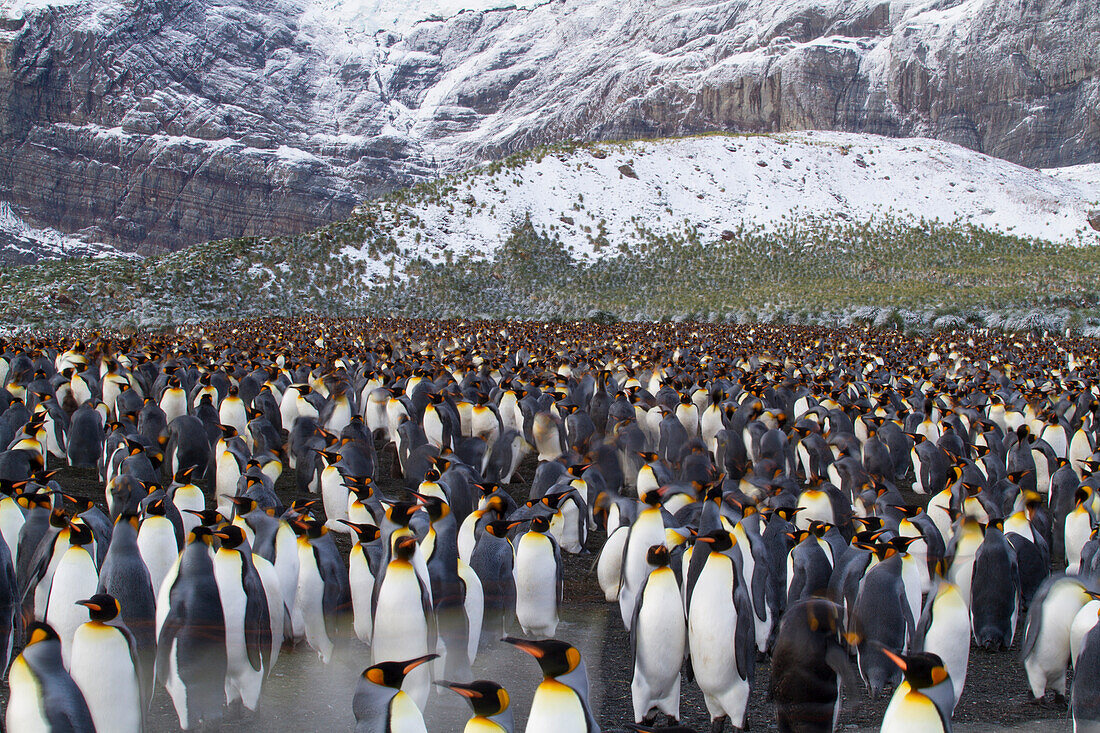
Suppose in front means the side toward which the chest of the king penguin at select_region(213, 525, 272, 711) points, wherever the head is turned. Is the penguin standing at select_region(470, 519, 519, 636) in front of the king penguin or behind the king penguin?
behind

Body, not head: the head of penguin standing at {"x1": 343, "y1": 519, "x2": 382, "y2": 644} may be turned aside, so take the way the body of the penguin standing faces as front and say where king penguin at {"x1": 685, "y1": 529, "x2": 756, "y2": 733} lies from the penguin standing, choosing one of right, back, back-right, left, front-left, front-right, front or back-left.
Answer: left

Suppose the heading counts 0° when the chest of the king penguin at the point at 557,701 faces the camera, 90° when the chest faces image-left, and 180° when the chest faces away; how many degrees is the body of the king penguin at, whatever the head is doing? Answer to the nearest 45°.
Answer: approximately 45°

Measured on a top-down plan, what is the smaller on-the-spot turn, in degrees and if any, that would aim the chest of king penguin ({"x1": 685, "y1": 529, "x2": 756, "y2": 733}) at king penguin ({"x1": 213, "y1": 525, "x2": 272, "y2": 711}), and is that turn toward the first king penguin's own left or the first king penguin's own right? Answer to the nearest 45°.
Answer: approximately 45° to the first king penguin's own right

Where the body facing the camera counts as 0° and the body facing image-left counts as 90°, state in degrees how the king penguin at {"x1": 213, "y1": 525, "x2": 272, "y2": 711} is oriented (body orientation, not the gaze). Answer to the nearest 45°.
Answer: approximately 45°

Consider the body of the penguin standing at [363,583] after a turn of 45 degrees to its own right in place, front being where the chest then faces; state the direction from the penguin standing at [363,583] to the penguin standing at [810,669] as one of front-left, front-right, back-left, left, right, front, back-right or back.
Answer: back-left

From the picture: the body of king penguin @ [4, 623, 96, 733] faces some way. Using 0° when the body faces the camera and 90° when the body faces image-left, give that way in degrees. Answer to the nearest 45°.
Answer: approximately 90°

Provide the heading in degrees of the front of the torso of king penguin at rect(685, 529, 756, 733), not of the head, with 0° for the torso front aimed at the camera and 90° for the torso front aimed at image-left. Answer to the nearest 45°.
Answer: approximately 45°

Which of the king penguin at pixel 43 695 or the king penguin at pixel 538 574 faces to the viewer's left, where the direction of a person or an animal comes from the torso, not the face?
the king penguin at pixel 43 695

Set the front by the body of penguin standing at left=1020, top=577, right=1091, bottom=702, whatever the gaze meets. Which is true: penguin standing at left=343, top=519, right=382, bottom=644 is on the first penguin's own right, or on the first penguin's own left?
on the first penguin's own right
